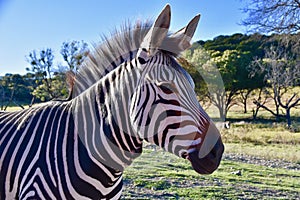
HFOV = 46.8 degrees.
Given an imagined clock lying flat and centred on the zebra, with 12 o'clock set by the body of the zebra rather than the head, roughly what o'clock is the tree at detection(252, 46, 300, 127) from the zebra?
The tree is roughly at 10 o'clock from the zebra.

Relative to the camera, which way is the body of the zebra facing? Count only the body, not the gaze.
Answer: to the viewer's right
